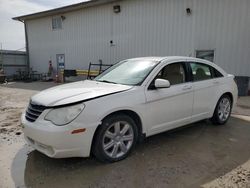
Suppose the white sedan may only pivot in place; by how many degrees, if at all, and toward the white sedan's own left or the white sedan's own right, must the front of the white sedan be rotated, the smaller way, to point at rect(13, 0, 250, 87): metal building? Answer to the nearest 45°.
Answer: approximately 135° to the white sedan's own right

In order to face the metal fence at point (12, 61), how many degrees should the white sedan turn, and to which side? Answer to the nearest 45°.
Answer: approximately 90° to its right

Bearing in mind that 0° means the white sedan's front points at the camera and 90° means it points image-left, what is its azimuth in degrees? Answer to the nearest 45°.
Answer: approximately 45°

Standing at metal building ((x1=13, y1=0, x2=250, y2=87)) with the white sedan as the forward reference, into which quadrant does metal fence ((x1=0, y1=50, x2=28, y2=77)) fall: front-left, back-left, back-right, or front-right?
back-right
